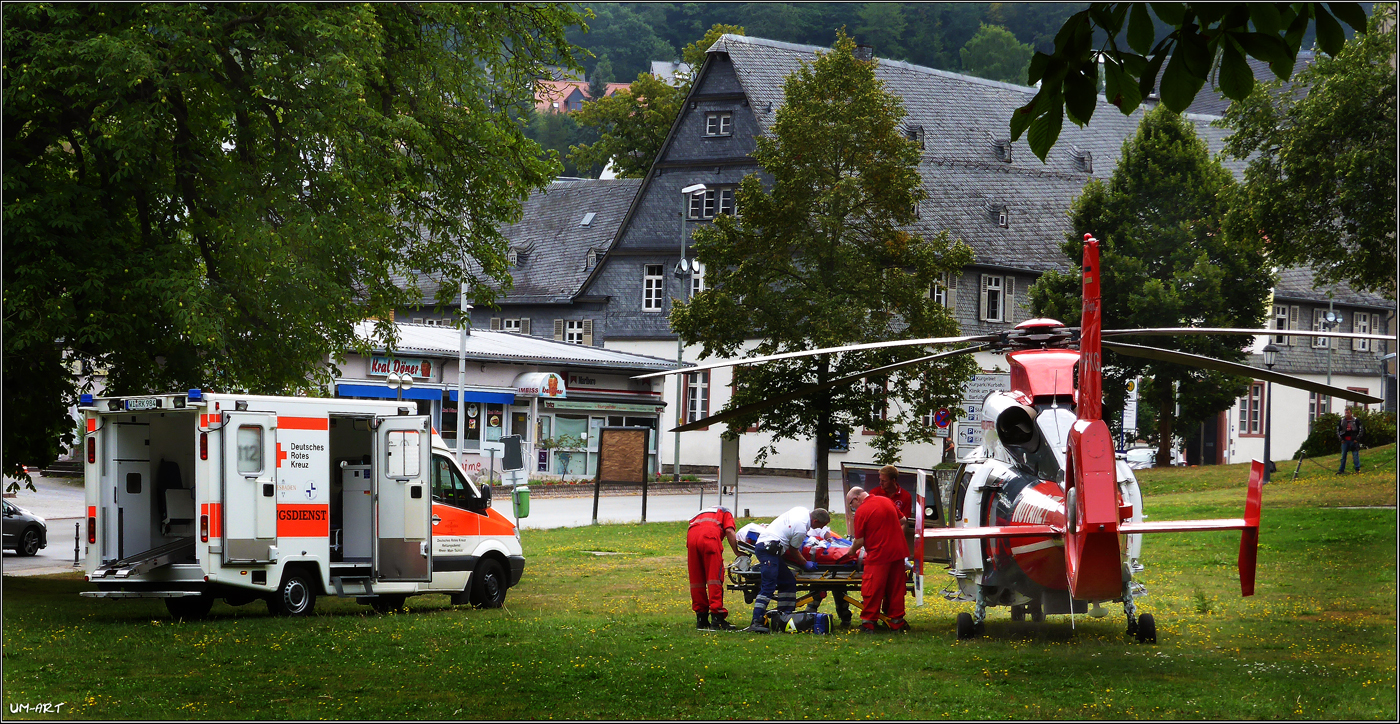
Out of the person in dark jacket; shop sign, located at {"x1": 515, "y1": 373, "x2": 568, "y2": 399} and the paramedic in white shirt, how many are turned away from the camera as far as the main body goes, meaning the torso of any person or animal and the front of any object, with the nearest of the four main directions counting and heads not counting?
0

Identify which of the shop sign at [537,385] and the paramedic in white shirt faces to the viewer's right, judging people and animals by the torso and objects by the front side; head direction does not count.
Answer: the paramedic in white shirt

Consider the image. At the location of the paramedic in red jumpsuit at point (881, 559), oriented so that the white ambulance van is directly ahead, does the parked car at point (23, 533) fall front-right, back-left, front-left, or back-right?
front-right

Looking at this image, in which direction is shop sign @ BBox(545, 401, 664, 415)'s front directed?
toward the camera

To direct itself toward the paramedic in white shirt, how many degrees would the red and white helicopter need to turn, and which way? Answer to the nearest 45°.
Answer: approximately 45° to its left

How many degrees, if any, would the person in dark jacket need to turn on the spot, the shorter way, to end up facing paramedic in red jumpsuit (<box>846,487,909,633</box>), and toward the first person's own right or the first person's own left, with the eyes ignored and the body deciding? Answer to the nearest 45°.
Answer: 0° — they already face them

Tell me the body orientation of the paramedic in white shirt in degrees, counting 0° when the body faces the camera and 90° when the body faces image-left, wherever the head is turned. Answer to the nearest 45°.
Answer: approximately 270°

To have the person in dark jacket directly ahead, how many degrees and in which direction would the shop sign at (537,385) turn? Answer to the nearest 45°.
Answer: approximately 45° to its left

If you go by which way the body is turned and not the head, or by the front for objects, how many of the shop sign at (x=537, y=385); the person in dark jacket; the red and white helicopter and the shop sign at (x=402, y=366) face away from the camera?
1

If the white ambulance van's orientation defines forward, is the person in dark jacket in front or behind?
in front

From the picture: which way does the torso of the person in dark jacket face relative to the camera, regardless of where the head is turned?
toward the camera

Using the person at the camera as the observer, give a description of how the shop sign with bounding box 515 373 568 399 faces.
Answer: facing the viewer

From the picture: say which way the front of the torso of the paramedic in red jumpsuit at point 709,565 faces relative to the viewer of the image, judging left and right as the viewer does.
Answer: facing away from the viewer and to the right of the viewer

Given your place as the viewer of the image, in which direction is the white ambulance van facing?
facing away from the viewer and to the right of the viewer

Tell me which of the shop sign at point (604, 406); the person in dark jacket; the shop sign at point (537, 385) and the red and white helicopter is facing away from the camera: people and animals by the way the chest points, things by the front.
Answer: the red and white helicopter

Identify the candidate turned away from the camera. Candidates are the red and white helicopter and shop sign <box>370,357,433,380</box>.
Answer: the red and white helicopter

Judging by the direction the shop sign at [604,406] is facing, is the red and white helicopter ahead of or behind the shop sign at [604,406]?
ahead

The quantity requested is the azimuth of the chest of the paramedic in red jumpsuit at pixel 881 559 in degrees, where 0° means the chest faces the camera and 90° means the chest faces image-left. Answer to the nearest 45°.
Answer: approximately 135°
